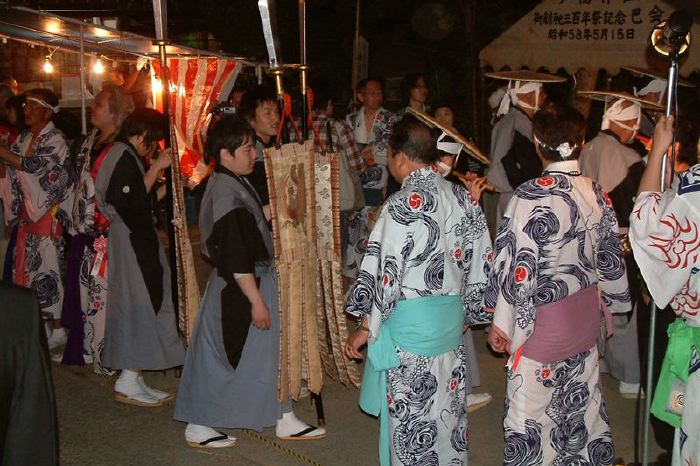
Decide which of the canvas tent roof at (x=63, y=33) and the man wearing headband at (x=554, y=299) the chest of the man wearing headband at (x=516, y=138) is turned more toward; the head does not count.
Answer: the man wearing headband

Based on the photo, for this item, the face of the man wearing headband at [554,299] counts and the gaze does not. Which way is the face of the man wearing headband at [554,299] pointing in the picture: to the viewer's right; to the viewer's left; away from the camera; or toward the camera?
away from the camera

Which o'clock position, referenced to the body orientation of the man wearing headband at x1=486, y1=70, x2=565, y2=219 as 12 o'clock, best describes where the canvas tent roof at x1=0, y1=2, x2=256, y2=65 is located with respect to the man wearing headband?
The canvas tent roof is roughly at 6 o'clock from the man wearing headband.
